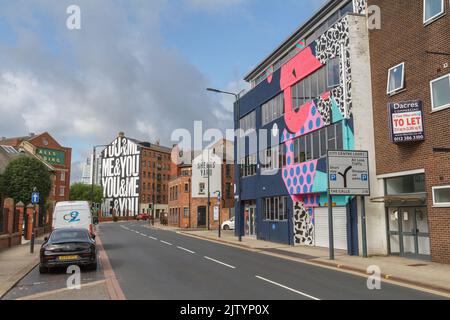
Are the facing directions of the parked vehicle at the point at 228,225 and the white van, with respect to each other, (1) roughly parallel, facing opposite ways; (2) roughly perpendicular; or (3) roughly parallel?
roughly perpendicular

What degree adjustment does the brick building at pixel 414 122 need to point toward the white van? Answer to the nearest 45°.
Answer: approximately 45° to its right

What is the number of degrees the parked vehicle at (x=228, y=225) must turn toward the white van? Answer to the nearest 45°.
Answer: approximately 90° to its left

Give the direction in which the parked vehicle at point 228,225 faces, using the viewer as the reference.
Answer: facing to the left of the viewer

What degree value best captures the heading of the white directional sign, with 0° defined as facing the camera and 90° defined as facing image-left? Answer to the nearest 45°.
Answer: approximately 0°

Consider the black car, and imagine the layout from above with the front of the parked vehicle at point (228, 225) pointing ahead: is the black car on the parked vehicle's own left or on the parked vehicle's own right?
on the parked vehicle's own left

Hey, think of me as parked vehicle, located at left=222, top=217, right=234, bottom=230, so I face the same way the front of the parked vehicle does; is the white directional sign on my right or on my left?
on my left

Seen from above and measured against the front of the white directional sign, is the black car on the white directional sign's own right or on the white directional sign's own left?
on the white directional sign's own right
